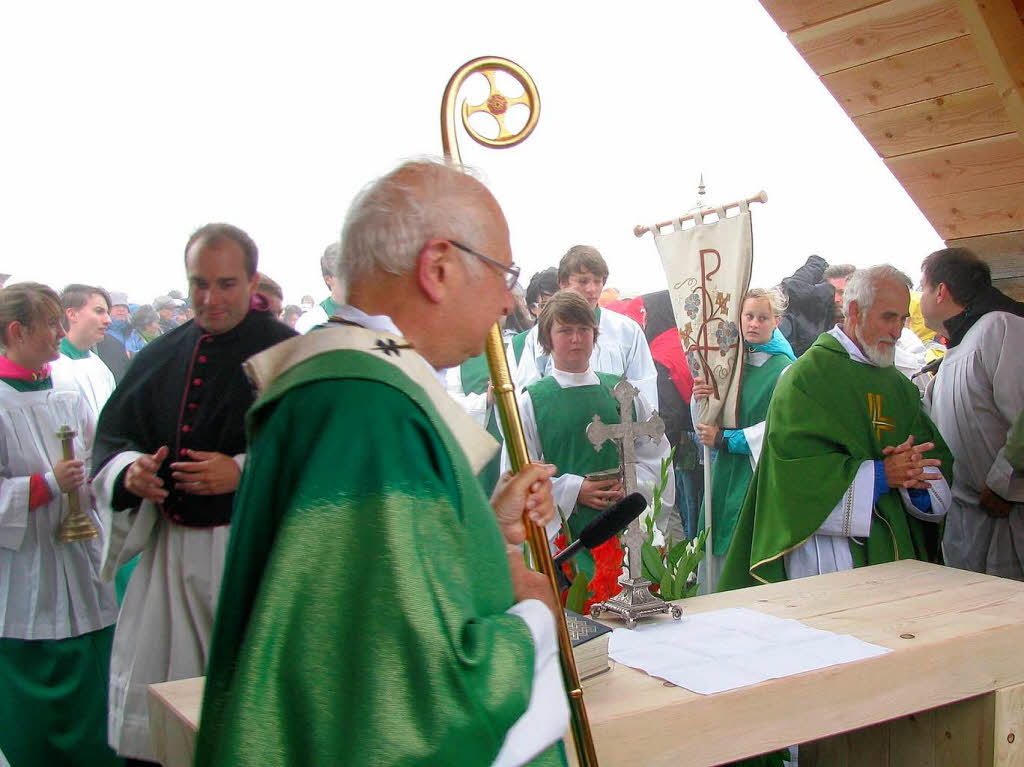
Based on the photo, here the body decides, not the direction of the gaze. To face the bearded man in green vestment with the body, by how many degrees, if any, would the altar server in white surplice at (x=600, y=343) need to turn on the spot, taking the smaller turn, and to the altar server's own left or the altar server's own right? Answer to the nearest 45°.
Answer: approximately 45° to the altar server's own left

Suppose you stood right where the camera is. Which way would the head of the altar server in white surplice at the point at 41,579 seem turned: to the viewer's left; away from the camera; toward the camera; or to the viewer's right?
to the viewer's right

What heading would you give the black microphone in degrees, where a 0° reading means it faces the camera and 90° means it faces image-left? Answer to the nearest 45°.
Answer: approximately 270°

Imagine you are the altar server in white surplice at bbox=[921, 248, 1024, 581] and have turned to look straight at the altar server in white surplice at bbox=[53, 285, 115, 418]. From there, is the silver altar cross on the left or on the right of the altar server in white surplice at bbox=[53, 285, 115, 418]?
left

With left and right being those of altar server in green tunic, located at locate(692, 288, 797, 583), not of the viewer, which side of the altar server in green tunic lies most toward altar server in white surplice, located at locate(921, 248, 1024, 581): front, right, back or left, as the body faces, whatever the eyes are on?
left

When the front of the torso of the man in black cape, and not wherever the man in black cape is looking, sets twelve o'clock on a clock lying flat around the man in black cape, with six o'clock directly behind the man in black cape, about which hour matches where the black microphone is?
The black microphone is roughly at 11 o'clock from the man in black cape.

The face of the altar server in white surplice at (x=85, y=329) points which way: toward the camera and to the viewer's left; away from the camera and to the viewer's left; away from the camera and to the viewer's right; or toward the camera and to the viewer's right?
toward the camera and to the viewer's right
